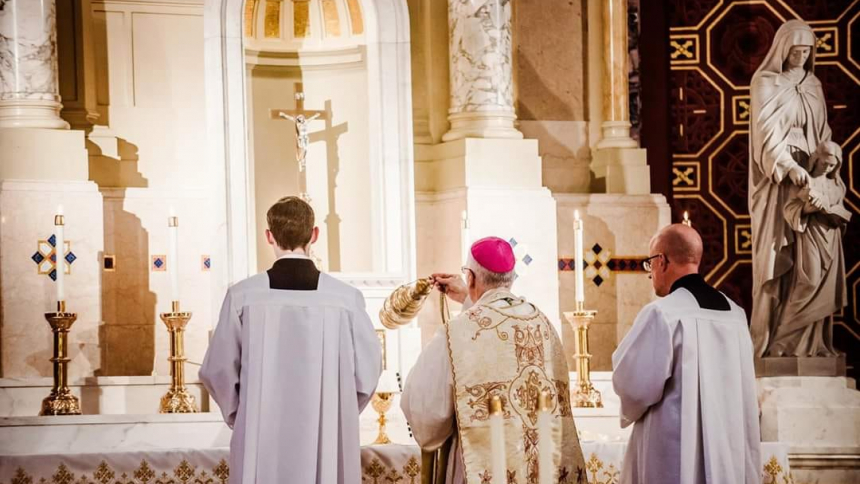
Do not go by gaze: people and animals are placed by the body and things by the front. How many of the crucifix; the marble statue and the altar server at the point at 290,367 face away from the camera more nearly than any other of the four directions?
1

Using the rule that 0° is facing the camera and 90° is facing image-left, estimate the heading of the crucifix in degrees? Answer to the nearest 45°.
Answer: approximately 0°

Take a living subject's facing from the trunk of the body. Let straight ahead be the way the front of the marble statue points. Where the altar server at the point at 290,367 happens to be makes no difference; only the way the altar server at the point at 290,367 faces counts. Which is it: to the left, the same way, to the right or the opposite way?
the opposite way

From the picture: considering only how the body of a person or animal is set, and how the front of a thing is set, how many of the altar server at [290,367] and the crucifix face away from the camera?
1

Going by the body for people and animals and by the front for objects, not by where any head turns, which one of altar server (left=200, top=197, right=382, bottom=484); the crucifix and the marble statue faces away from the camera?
the altar server

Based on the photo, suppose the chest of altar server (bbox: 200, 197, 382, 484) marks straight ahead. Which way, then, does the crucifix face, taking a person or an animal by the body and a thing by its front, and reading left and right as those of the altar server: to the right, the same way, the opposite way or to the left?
the opposite way

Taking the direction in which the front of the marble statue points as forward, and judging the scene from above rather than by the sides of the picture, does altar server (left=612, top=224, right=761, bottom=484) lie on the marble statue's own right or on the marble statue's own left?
on the marble statue's own right

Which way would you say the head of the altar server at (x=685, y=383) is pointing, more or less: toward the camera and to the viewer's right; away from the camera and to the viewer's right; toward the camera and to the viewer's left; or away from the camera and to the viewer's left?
away from the camera and to the viewer's left

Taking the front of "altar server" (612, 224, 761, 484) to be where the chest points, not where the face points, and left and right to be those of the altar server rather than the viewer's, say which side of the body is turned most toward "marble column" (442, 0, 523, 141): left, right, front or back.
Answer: front

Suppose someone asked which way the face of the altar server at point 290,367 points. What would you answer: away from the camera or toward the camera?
away from the camera

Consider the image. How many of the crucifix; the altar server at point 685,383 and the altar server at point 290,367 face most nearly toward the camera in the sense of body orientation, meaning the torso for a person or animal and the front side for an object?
1

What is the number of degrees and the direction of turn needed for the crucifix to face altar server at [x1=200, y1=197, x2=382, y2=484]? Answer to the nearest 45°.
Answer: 0° — it already faces them

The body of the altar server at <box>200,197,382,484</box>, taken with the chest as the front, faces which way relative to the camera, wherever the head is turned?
away from the camera

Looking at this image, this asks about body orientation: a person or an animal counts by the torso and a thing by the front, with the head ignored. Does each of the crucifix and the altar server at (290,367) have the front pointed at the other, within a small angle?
yes

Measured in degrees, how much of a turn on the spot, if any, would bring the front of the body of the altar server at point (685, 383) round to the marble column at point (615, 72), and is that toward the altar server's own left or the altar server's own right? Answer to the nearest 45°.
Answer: approximately 45° to the altar server's own right
